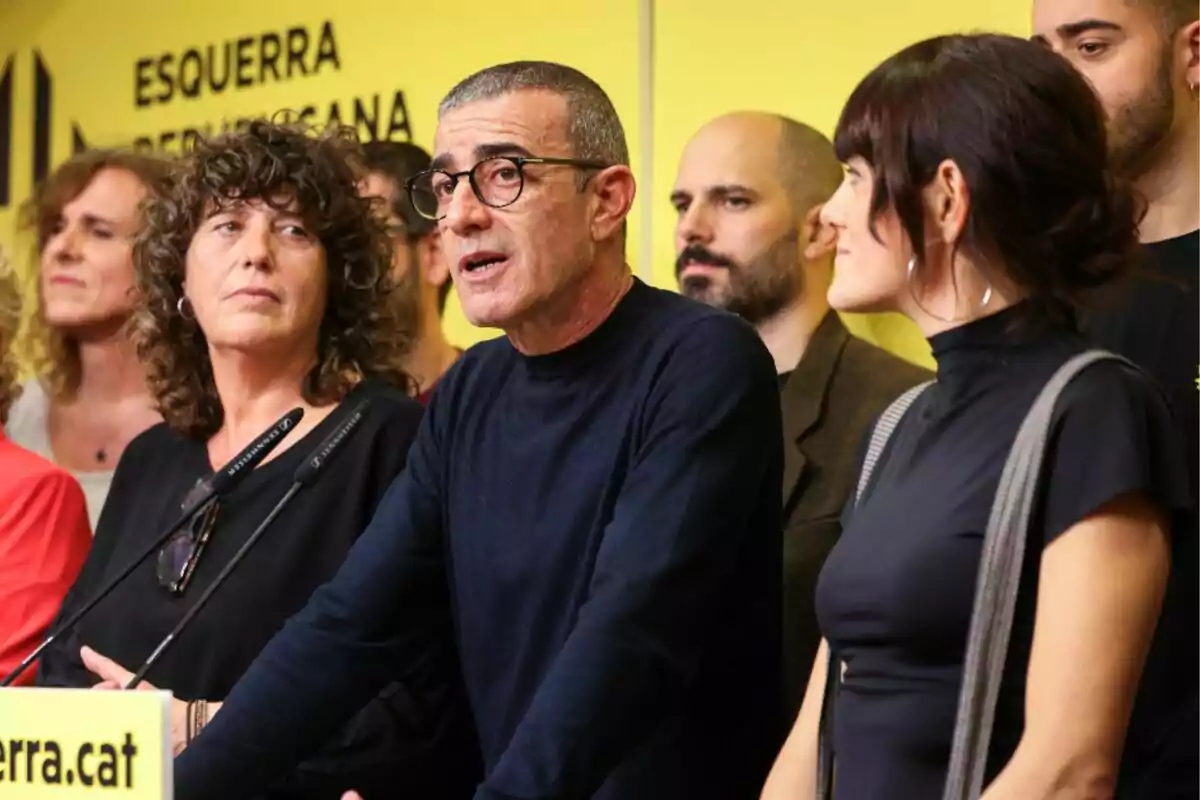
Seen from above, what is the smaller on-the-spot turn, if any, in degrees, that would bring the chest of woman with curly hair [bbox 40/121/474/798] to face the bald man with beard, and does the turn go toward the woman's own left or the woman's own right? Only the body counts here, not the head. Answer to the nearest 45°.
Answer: approximately 135° to the woman's own left

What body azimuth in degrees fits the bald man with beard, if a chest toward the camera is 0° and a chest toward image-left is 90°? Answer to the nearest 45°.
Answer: approximately 45°

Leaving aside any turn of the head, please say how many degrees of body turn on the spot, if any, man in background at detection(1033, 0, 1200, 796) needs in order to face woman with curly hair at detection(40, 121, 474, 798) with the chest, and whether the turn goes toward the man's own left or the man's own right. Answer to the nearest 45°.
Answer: approximately 45° to the man's own right

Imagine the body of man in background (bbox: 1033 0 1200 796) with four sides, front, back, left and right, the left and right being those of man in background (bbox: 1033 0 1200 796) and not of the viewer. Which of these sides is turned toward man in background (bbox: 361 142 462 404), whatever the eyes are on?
right

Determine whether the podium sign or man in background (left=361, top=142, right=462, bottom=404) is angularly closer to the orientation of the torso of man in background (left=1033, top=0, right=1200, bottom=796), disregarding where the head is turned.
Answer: the podium sign

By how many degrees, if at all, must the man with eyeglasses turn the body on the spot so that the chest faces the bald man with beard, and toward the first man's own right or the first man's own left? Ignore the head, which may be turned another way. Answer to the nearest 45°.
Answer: approximately 180°

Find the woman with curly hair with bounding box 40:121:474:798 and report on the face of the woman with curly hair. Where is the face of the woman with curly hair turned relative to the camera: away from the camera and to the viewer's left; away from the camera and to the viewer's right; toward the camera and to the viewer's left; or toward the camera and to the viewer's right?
toward the camera and to the viewer's right

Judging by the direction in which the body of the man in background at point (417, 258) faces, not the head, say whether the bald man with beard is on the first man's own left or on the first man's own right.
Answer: on the first man's own left

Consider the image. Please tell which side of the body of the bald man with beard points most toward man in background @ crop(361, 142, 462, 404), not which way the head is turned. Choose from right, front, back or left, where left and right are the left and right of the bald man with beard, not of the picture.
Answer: right

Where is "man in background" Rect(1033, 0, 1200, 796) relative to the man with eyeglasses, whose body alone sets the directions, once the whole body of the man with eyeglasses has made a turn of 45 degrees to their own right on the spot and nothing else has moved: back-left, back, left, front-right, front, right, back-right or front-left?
back

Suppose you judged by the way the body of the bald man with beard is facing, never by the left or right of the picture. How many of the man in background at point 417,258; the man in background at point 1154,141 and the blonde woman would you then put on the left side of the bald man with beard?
1
